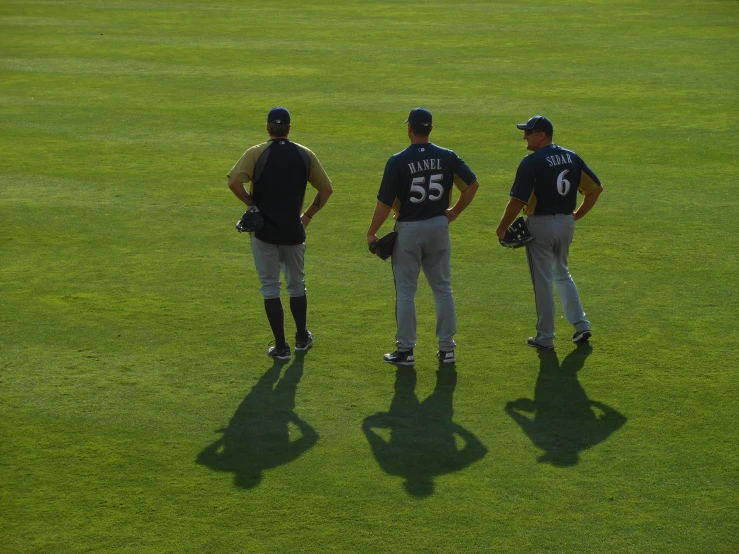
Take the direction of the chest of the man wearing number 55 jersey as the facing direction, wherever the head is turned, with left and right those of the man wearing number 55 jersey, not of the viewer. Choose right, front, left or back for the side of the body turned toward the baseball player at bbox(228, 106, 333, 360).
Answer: left

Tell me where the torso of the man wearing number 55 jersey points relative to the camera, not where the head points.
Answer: away from the camera

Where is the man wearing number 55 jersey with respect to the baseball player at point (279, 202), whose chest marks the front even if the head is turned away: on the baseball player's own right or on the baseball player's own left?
on the baseball player's own right

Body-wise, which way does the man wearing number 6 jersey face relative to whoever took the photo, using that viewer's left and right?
facing away from the viewer and to the left of the viewer

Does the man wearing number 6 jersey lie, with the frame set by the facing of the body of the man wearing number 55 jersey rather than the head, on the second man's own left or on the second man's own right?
on the second man's own right

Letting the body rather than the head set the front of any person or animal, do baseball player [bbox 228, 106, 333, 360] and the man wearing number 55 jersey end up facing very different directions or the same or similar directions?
same or similar directions

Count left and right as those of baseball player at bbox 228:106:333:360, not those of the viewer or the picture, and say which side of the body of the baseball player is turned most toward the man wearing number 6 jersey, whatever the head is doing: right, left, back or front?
right

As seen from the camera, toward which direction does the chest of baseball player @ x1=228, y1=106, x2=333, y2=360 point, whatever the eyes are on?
away from the camera

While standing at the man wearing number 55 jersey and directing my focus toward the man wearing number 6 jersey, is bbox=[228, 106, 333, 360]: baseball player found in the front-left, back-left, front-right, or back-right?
back-left

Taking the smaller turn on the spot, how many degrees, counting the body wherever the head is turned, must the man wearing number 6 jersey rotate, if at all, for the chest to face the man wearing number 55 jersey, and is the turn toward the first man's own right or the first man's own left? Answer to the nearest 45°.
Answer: approximately 90° to the first man's own left

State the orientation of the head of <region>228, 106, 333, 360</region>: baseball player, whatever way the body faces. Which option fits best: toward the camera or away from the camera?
away from the camera

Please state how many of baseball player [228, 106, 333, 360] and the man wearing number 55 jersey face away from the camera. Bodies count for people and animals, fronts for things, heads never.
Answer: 2
